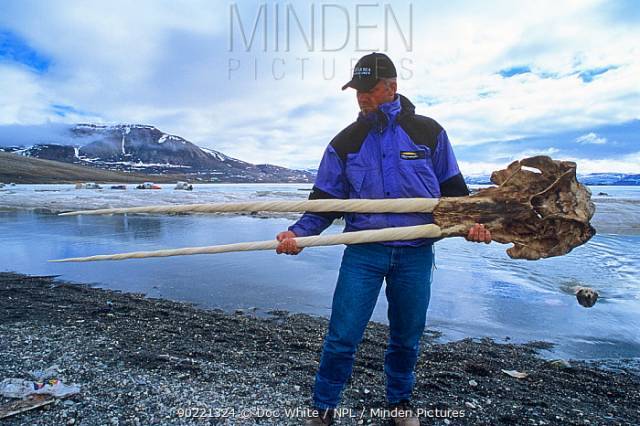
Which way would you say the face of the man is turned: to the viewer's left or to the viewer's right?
to the viewer's left

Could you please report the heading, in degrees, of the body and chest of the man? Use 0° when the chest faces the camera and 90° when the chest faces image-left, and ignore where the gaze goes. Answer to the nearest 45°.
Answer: approximately 0°

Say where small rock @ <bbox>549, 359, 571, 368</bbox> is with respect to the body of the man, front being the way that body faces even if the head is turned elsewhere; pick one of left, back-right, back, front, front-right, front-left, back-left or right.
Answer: back-left
